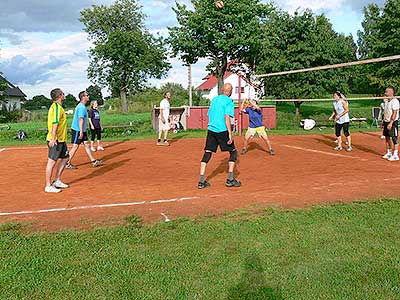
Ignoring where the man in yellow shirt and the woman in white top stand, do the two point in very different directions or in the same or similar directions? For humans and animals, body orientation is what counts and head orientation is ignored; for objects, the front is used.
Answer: very different directions

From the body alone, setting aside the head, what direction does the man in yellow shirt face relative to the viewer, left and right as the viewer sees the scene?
facing to the right of the viewer

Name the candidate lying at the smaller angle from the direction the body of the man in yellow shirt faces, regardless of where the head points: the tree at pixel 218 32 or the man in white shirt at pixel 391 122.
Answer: the man in white shirt

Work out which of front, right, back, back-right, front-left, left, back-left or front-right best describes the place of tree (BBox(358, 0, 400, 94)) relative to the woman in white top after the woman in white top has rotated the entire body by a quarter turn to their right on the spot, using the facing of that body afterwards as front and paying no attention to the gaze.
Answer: front-right

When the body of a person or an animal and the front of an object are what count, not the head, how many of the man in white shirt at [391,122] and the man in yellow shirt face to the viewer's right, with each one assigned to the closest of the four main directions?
1

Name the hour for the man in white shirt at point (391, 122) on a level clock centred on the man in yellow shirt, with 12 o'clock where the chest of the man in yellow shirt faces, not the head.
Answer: The man in white shirt is roughly at 12 o'clock from the man in yellow shirt.

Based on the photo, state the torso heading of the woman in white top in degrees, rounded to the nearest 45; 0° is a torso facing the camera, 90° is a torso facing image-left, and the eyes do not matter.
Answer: approximately 45°

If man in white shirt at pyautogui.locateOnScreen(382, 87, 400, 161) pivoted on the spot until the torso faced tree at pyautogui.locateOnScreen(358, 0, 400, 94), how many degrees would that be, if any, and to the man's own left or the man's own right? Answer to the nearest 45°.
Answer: approximately 135° to the man's own right

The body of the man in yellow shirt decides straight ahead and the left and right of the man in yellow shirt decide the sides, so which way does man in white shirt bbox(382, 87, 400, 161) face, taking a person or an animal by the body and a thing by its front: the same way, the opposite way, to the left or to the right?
the opposite way
